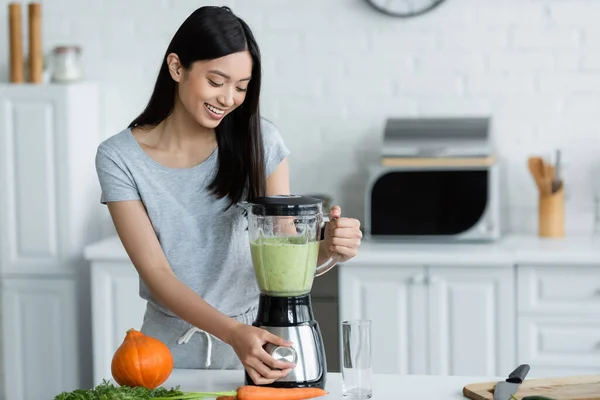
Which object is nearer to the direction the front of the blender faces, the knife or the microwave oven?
the knife

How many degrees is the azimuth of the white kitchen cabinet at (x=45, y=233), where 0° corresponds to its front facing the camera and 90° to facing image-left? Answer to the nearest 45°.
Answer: approximately 0°

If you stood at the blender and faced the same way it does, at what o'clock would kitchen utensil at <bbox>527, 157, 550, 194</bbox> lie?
The kitchen utensil is roughly at 7 o'clock from the blender.

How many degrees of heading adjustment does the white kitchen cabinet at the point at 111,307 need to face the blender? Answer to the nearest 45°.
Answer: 0° — it already faces it

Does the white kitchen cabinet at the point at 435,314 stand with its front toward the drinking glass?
yes

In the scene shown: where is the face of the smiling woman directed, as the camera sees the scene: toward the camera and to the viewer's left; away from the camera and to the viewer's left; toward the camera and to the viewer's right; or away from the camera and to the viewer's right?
toward the camera and to the viewer's right
